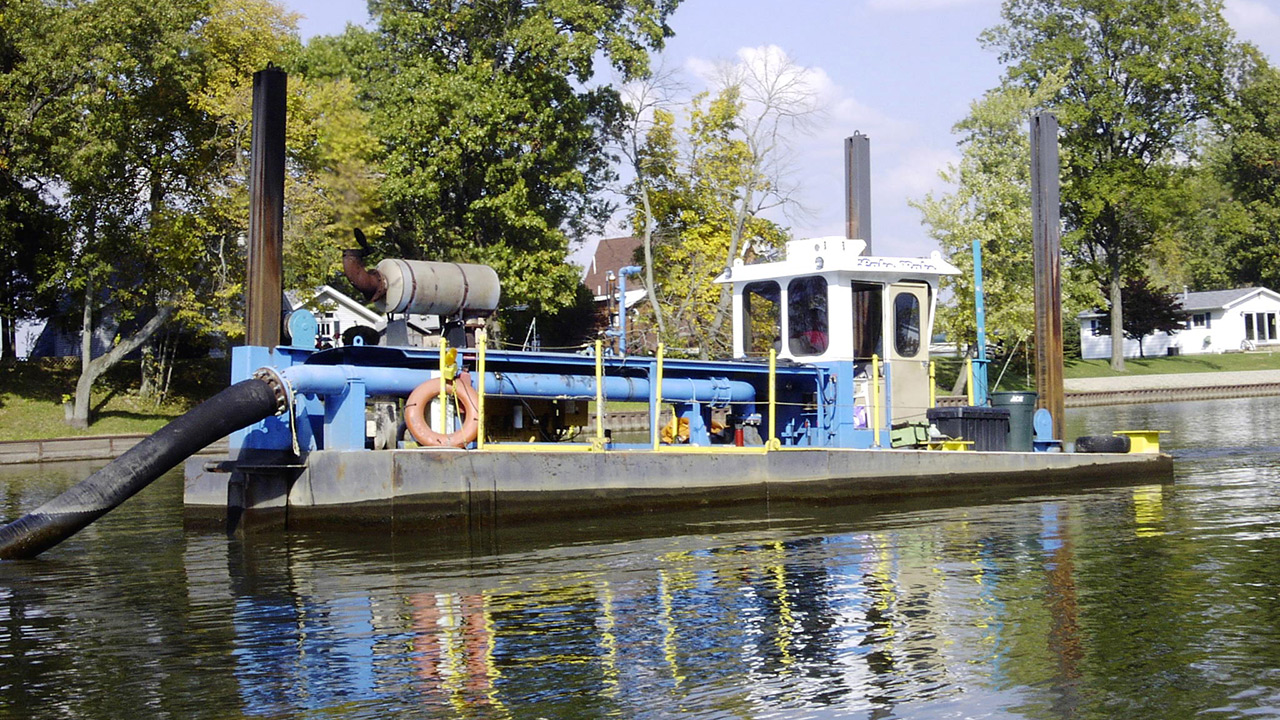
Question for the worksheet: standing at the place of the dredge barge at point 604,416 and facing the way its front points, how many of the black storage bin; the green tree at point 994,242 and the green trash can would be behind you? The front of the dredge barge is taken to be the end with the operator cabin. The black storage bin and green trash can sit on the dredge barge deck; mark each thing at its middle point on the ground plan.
0

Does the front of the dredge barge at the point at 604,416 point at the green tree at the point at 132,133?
no

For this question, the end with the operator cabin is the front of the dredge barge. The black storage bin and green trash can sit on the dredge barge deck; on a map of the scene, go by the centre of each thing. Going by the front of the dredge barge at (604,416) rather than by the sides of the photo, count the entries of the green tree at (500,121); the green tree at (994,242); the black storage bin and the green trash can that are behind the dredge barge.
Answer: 0

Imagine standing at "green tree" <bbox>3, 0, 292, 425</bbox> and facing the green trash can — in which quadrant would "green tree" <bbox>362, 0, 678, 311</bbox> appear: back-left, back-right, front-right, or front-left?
front-left
